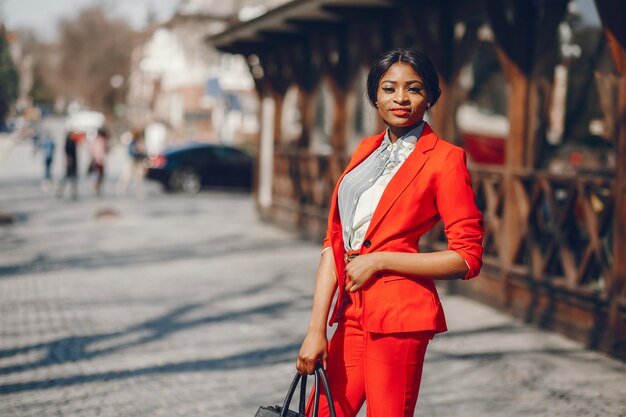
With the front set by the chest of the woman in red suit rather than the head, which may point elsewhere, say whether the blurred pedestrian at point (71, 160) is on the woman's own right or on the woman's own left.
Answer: on the woman's own right

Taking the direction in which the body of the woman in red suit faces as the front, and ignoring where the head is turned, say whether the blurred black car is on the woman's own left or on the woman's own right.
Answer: on the woman's own right

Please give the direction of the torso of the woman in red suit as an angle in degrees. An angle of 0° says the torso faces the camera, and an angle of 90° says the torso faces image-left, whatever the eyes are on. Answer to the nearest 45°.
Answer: approximately 45°

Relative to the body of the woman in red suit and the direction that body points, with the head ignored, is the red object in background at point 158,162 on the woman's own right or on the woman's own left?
on the woman's own right

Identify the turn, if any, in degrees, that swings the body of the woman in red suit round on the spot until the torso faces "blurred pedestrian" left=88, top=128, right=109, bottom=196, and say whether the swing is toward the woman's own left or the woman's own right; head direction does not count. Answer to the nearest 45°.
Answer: approximately 135° to the woman's own right

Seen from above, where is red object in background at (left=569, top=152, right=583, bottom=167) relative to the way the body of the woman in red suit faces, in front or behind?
behind
